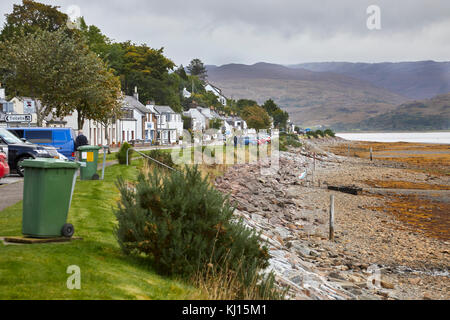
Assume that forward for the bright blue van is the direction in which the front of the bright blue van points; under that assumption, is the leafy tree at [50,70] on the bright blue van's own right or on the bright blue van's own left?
on the bright blue van's own right

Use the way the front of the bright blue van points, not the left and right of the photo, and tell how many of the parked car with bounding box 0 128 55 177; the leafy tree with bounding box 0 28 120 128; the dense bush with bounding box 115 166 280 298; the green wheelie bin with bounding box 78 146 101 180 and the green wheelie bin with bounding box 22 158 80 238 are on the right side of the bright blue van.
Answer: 1

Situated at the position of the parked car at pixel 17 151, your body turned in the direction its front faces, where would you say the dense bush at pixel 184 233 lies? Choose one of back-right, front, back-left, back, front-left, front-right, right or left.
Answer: front-right

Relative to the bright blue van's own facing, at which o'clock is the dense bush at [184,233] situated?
The dense bush is roughly at 9 o'clock from the bright blue van.

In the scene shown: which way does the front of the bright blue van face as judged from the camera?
facing to the left of the viewer

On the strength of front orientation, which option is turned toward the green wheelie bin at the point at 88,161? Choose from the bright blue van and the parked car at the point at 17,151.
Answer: the parked car

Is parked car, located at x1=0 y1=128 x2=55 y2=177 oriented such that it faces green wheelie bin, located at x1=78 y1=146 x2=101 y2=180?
yes

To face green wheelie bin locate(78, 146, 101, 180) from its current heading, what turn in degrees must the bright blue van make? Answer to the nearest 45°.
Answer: approximately 90° to its left

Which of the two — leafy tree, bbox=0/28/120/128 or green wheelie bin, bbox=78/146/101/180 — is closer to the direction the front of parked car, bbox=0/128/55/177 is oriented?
the green wheelie bin

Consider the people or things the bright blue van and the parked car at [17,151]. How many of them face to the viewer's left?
1

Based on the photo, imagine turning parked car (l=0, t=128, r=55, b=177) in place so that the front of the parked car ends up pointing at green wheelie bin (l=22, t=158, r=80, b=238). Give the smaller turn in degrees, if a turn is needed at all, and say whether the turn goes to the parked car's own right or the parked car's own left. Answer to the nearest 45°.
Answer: approximately 45° to the parked car's own right

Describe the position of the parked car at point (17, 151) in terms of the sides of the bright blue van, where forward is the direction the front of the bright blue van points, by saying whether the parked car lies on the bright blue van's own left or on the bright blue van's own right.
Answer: on the bright blue van's own left

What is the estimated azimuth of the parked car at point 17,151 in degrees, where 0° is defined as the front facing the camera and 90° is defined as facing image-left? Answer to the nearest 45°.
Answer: approximately 315°
